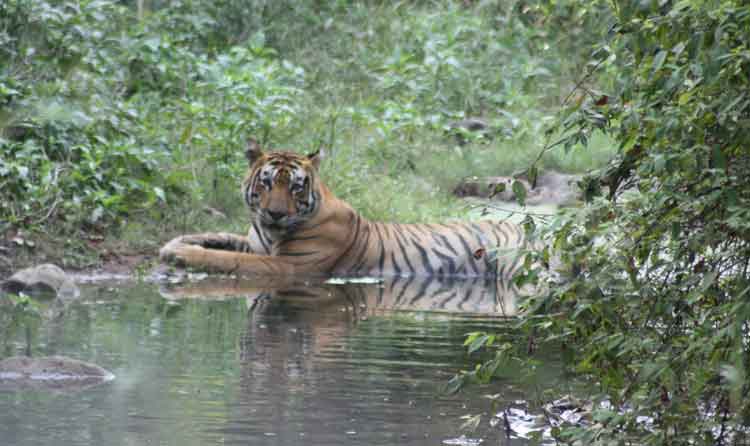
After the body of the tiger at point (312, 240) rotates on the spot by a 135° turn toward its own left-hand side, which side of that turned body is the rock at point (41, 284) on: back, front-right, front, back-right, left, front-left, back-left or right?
right

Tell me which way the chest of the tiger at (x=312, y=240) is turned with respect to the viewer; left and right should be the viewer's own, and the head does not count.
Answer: facing to the left of the viewer

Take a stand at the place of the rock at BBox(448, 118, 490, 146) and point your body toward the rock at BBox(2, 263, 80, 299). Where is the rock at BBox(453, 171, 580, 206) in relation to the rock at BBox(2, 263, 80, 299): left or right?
left

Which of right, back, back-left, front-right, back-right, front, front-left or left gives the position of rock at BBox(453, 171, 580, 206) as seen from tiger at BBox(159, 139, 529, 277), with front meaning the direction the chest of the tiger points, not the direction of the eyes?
back-right

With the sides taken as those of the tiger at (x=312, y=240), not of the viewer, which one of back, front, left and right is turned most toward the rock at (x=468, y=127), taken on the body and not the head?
right

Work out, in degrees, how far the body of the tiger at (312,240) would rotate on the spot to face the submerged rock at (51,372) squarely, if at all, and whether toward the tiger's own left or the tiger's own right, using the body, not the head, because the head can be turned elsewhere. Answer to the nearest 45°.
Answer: approximately 90° to the tiger's own left

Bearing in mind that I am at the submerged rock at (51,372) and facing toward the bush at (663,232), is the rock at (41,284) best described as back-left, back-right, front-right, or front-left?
back-left

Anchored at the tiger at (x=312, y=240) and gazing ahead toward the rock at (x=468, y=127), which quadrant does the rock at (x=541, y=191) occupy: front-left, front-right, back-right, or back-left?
front-right

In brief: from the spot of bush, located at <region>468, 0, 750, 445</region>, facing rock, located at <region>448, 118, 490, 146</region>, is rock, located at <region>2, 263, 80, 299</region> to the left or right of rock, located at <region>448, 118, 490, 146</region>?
left
